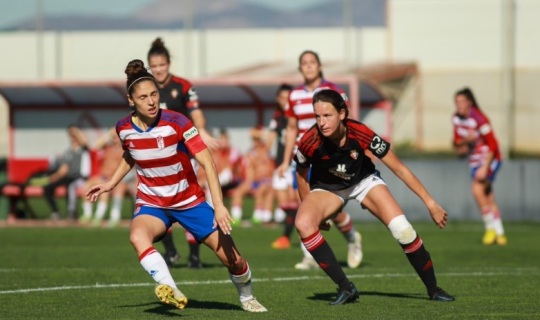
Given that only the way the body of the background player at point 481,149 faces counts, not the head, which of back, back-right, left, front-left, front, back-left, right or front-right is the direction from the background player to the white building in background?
back-right

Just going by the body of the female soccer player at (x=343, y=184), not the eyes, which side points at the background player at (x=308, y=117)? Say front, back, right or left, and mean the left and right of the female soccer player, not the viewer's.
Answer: back

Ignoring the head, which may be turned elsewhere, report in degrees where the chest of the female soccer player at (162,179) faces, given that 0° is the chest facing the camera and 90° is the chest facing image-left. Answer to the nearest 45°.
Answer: approximately 0°

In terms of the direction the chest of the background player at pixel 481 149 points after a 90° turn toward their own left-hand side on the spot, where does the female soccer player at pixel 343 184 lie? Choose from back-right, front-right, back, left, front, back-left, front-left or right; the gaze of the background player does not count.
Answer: front-right

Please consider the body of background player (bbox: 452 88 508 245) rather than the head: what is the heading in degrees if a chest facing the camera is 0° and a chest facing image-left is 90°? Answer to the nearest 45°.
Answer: approximately 45°

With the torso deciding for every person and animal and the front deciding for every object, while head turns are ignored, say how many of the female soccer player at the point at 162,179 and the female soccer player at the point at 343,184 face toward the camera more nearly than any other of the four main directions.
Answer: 2

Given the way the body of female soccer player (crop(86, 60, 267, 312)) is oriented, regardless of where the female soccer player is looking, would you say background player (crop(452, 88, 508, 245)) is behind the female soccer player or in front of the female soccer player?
behind

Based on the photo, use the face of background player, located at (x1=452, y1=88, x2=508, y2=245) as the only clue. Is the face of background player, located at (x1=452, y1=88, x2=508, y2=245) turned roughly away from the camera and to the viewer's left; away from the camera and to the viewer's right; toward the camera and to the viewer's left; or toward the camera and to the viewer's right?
toward the camera and to the viewer's left

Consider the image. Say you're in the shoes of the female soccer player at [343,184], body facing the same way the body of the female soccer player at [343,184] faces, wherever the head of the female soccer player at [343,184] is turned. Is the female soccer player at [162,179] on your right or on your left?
on your right

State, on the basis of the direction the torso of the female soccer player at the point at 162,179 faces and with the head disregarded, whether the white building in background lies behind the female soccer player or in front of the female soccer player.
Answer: behind

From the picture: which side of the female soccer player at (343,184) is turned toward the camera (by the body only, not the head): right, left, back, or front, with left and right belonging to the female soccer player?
front
